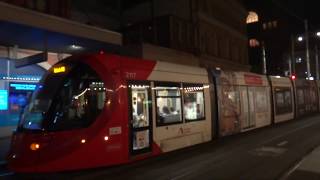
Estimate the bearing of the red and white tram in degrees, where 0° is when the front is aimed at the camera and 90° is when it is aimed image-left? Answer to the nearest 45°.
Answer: approximately 45°

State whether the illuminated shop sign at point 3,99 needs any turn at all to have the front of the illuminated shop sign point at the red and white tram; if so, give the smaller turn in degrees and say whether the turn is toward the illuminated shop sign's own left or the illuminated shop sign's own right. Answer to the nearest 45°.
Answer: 0° — it already faces it

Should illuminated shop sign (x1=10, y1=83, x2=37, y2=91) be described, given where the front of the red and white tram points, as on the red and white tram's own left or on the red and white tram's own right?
on the red and white tram's own right

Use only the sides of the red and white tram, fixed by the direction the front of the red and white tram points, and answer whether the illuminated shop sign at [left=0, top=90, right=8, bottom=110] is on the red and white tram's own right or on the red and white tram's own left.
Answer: on the red and white tram's own right

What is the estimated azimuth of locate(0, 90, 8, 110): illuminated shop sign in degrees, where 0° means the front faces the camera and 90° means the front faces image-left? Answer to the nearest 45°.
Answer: approximately 0°

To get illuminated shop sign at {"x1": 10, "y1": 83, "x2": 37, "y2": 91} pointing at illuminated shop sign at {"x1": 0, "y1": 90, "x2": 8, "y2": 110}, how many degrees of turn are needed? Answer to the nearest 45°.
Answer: approximately 45° to its right

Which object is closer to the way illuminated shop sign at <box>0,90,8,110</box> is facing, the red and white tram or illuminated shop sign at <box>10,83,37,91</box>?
the red and white tram

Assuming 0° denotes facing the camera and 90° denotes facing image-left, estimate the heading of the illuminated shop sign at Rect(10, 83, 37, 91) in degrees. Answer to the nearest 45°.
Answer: approximately 0°

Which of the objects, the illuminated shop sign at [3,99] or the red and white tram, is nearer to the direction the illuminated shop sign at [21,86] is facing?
the red and white tram
